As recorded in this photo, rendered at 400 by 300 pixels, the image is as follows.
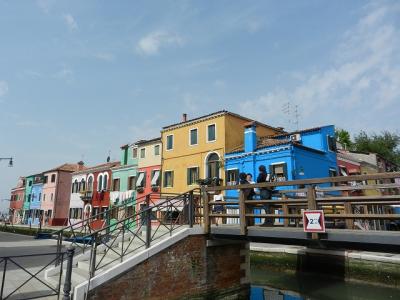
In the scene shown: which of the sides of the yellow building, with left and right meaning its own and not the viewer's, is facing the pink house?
right

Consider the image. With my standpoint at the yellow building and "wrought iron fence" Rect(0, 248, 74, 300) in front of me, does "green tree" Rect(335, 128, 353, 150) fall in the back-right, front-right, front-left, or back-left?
back-left

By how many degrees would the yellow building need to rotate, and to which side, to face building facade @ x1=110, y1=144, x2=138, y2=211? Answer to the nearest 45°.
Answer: approximately 90° to its right

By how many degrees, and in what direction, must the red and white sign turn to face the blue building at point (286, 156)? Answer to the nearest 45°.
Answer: approximately 180°

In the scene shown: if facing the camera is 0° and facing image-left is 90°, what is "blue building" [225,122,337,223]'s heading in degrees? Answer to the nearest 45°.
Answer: approximately 45°

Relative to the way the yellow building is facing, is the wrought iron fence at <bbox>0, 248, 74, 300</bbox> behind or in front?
in front

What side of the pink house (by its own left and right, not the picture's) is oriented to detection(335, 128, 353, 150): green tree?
left

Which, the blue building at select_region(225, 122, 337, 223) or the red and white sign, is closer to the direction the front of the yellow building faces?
the red and white sign
